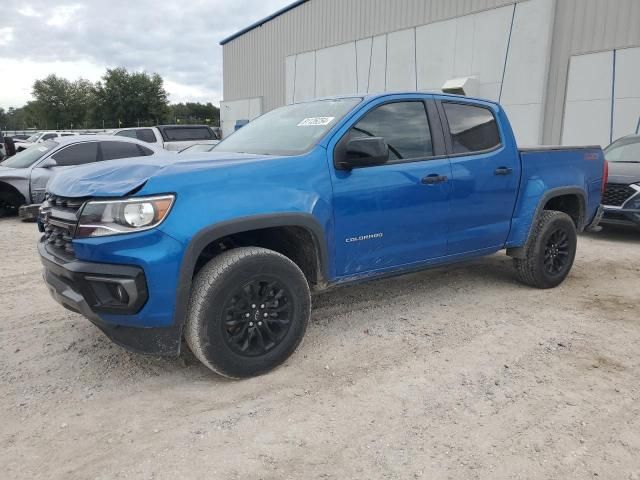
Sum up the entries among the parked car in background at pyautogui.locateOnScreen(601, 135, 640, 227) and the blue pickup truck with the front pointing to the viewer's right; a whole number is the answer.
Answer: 0

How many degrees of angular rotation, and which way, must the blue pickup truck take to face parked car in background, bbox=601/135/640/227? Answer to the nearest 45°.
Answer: approximately 180°

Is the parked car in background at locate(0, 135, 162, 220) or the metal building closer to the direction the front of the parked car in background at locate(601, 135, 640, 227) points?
the parked car in background

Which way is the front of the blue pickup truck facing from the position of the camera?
facing the viewer and to the left of the viewer

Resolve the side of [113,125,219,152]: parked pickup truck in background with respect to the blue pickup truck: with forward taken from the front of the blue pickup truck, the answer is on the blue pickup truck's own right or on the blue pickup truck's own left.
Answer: on the blue pickup truck's own right

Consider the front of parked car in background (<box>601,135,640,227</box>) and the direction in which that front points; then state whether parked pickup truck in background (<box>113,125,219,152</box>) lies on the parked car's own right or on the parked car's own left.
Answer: on the parked car's own right

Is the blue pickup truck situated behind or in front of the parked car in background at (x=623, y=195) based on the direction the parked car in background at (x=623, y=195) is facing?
in front

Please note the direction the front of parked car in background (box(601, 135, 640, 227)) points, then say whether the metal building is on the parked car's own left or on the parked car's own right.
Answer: on the parked car's own right

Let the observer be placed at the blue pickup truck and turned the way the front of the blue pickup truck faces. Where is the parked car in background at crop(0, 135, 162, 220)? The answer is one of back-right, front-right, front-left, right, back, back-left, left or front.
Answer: right
